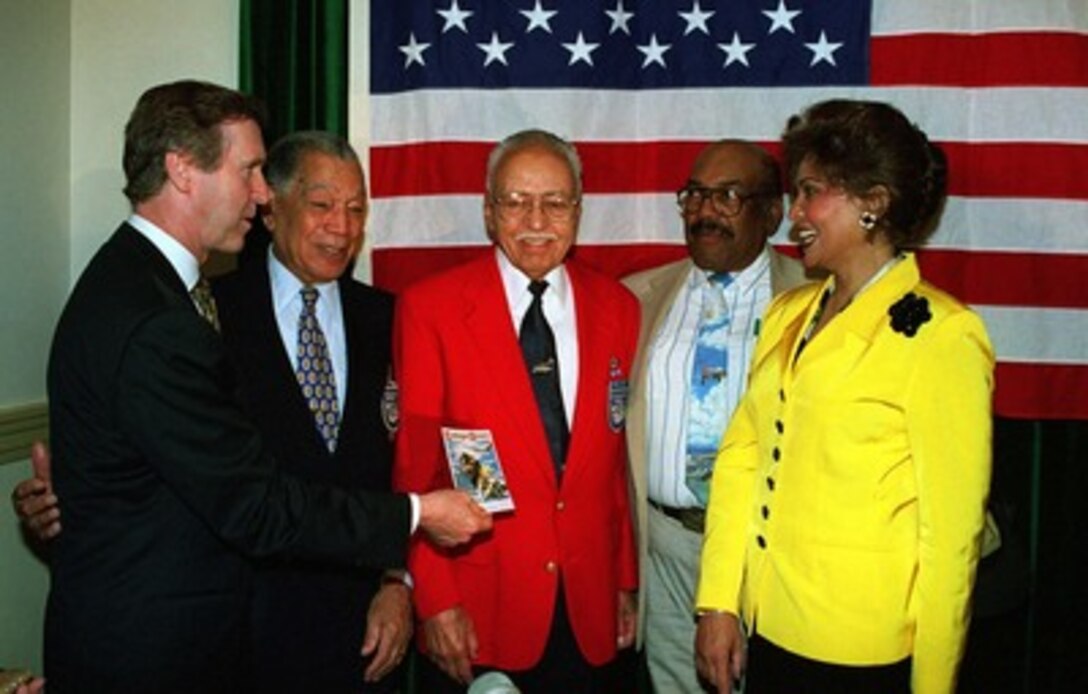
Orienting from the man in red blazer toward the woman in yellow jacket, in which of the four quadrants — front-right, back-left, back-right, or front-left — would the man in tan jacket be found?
front-left

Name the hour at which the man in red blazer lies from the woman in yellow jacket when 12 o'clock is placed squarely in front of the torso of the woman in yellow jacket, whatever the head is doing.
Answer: The man in red blazer is roughly at 2 o'clock from the woman in yellow jacket.

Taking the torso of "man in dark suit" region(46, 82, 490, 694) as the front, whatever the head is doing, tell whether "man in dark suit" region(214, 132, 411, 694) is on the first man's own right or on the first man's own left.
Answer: on the first man's own left

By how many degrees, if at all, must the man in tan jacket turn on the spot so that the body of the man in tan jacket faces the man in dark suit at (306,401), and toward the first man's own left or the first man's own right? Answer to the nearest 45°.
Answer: approximately 90° to the first man's own right

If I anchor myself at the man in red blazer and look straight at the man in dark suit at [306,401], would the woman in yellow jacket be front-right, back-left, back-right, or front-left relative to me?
back-left

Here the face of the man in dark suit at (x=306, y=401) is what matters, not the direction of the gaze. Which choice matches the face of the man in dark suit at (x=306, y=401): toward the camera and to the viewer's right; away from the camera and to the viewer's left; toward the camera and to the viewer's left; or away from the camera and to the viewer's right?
toward the camera and to the viewer's right

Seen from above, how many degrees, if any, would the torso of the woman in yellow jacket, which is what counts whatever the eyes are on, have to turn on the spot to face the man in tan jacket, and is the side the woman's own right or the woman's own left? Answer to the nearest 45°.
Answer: approximately 90° to the woman's own right

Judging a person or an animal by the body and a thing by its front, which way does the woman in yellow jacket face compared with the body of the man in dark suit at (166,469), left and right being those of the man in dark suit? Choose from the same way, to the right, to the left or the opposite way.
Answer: the opposite way

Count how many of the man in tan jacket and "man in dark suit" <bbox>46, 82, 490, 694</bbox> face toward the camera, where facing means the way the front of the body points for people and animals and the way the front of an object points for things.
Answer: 1

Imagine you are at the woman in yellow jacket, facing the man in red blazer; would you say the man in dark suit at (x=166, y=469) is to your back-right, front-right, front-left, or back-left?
front-left

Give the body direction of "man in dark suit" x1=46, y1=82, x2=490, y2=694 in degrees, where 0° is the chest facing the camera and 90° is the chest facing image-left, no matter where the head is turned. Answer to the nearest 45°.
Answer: approximately 270°

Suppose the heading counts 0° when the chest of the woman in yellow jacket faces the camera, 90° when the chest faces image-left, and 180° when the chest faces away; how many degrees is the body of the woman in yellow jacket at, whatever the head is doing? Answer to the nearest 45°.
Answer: approximately 45°

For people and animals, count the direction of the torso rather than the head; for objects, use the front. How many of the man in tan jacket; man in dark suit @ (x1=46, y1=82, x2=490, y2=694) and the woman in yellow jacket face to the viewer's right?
1

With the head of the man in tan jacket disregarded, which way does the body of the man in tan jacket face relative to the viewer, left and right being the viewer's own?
facing the viewer

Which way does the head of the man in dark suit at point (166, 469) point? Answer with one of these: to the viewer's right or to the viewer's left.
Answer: to the viewer's right

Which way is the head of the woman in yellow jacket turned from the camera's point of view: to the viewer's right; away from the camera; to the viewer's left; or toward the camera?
to the viewer's left

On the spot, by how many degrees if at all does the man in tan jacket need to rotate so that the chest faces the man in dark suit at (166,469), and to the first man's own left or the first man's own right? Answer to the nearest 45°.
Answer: approximately 45° to the first man's own right
